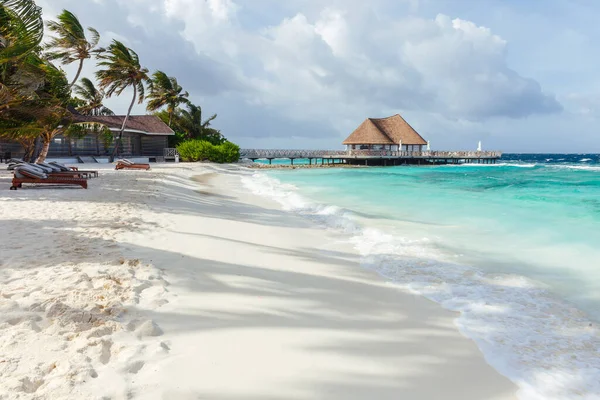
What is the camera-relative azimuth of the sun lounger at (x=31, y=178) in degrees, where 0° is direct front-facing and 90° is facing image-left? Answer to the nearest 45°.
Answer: approximately 270°

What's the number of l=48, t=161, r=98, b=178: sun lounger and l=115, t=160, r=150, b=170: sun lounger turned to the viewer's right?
2

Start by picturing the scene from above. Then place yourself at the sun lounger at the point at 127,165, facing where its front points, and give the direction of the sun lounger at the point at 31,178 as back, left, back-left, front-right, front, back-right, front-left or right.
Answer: right

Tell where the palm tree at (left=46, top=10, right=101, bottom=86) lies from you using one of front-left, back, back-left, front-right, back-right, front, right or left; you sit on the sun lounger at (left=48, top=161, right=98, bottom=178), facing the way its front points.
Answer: left

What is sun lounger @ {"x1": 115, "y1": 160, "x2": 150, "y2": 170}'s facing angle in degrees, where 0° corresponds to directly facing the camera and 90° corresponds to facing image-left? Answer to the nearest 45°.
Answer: approximately 270°

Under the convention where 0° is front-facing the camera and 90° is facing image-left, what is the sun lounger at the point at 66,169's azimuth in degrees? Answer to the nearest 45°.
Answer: approximately 270°

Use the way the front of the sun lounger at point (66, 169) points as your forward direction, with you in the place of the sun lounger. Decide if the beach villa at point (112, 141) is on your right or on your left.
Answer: on your left

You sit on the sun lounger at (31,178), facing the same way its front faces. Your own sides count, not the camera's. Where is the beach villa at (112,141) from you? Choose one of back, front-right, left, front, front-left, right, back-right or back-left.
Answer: left
